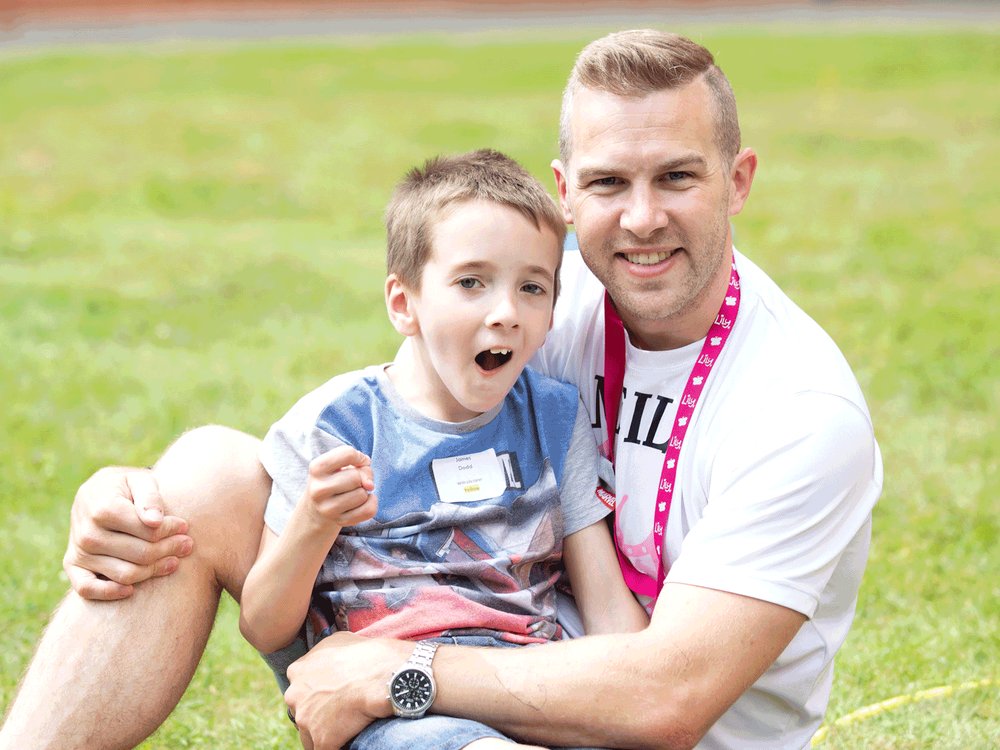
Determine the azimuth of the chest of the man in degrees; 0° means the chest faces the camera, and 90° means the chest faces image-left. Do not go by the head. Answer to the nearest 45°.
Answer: approximately 45°
